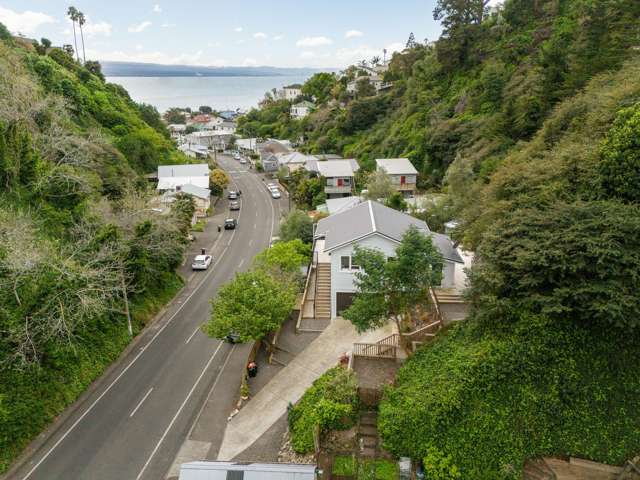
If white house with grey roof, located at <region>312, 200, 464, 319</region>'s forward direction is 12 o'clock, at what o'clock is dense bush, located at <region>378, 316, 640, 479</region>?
The dense bush is roughly at 11 o'clock from the white house with grey roof.

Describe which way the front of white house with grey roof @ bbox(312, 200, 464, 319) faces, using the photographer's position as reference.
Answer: facing the viewer

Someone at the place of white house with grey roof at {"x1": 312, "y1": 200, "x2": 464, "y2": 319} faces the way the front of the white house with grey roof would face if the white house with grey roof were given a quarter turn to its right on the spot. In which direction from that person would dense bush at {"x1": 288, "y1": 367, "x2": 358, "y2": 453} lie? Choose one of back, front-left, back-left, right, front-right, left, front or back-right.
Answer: left

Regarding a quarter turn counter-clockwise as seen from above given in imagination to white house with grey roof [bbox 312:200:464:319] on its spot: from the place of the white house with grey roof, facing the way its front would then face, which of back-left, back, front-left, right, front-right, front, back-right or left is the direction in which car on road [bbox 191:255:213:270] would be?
back-left

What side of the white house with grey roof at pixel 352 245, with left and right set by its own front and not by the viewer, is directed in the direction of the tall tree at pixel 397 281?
front

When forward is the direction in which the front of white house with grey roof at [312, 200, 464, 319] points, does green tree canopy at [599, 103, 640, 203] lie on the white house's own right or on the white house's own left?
on the white house's own left
